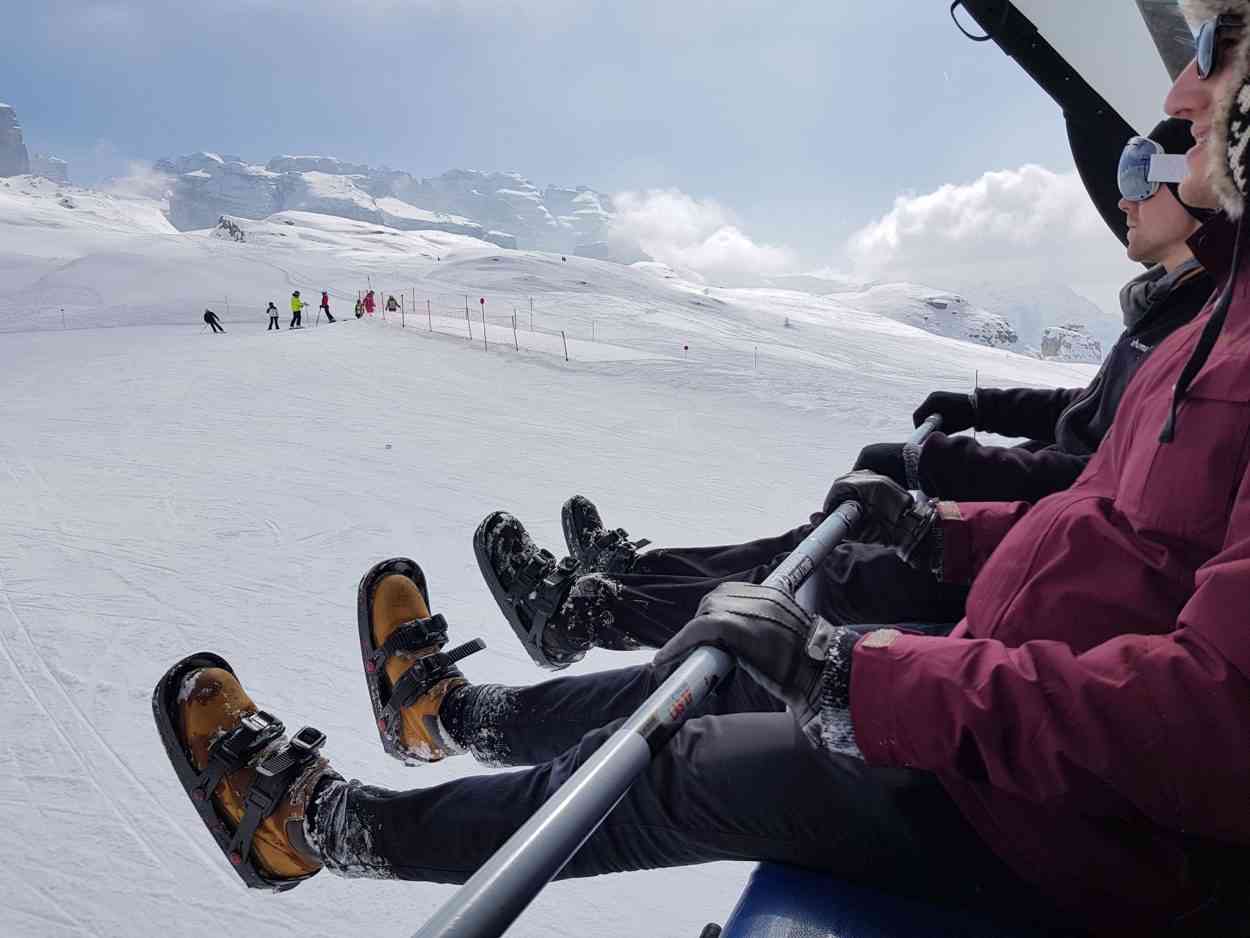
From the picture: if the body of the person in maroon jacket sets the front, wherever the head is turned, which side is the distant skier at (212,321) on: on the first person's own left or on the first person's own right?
on the first person's own right

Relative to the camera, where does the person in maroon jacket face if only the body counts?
to the viewer's left

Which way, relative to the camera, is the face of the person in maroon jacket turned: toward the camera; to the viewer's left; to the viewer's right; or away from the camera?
to the viewer's left
